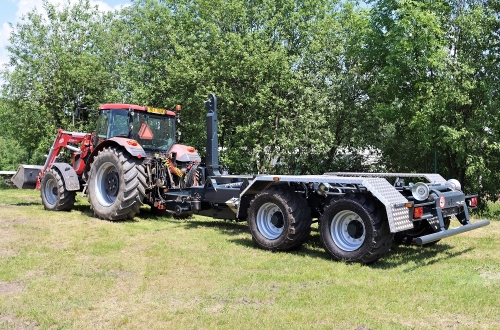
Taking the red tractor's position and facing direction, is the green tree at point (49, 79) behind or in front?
in front

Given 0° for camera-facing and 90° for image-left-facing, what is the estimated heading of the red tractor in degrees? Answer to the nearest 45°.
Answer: approximately 135°

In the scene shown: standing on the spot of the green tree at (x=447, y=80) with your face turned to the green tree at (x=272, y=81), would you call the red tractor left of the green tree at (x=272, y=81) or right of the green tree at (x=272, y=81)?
left

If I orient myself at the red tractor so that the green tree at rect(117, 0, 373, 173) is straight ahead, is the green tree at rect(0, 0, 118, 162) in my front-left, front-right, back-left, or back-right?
front-left

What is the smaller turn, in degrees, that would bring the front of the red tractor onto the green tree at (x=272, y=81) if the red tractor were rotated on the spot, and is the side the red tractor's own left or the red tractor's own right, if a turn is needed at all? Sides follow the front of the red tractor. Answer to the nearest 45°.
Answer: approximately 90° to the red tractor's own right

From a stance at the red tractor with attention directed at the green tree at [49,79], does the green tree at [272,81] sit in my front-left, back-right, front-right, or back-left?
front-right

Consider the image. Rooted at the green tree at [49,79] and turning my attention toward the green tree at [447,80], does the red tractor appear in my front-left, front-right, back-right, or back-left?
front-right

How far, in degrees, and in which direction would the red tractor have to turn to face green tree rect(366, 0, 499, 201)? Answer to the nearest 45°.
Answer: approximately 135° to its right

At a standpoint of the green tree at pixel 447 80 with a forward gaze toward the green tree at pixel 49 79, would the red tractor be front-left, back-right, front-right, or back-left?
front-left

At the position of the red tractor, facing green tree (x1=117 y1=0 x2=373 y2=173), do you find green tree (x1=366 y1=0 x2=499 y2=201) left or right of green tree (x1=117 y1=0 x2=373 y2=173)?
right
